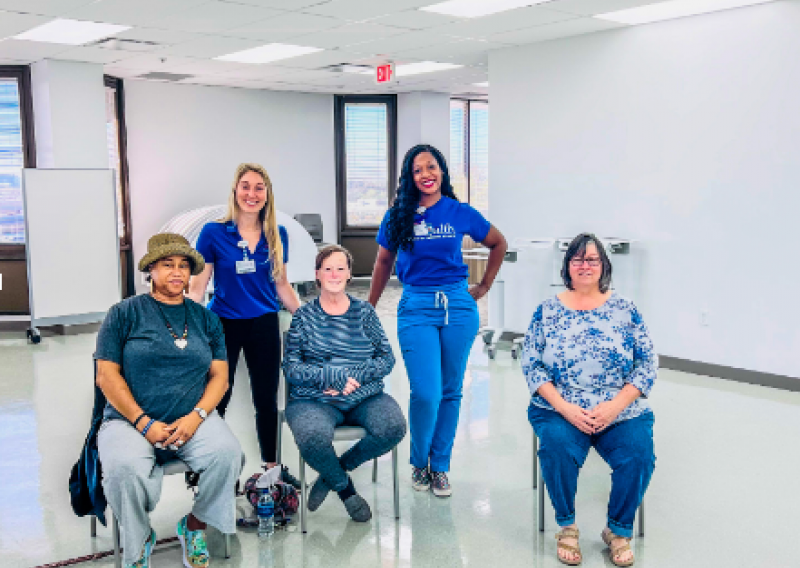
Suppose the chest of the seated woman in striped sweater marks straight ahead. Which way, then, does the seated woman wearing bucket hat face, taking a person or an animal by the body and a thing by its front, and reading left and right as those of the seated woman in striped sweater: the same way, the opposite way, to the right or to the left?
the same way

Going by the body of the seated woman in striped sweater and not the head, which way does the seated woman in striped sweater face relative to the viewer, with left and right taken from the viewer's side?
facing the viewer

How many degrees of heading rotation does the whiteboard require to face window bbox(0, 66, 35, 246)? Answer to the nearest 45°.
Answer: approximately 135° to its right

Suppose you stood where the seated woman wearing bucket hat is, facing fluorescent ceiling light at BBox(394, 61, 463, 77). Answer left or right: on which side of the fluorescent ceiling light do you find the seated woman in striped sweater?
right

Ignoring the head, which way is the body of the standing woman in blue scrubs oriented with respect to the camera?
toward the camera

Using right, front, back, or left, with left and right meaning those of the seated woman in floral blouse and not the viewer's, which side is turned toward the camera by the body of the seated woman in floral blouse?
front

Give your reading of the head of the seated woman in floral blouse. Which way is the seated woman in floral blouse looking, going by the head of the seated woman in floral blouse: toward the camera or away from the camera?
toward the camera

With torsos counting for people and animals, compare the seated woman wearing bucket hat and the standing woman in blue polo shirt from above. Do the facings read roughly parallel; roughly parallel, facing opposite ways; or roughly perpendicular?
roughly parallel

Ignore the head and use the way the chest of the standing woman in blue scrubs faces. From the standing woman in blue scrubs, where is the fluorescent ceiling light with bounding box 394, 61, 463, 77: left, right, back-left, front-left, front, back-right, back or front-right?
back

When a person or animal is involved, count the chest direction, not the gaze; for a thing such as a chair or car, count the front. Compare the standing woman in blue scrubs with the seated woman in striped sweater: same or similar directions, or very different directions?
same or similar directions

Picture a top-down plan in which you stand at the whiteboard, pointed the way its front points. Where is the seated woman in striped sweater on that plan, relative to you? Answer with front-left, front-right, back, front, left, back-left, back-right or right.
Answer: front

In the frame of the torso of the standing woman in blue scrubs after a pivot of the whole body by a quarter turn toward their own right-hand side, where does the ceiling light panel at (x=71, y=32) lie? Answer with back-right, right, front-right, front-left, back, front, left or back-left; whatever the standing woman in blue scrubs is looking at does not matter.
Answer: front-right

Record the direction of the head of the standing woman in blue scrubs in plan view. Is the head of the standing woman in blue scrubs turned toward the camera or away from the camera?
toward the camera

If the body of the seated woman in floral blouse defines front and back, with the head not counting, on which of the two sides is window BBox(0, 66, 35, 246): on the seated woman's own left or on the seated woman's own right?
on the seated woman's own right

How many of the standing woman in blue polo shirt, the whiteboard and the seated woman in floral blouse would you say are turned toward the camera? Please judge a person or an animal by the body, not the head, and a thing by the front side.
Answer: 3

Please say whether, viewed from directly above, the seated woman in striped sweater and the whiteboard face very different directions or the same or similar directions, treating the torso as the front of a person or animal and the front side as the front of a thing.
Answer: same or similar directions

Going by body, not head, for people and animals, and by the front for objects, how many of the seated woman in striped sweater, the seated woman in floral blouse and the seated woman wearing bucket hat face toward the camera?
3

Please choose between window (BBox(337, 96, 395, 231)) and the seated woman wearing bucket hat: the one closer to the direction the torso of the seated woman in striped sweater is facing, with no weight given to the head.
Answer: the seated woman wearing bucket hat
